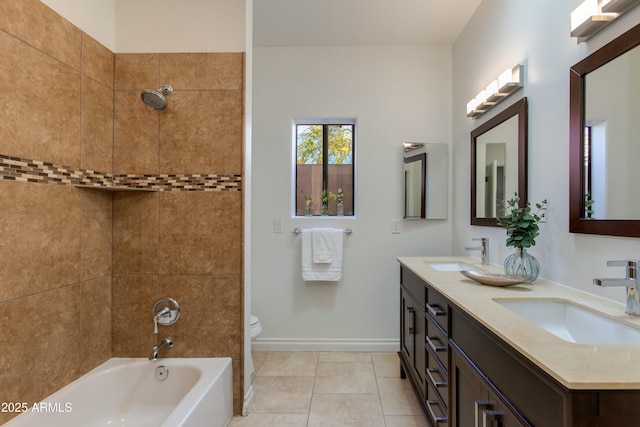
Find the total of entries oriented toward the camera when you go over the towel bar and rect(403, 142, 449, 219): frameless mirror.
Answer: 2

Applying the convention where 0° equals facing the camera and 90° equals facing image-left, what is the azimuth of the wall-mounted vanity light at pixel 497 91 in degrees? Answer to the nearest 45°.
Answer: approximately 45°

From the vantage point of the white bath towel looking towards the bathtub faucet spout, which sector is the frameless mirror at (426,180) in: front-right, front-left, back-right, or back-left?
back-left

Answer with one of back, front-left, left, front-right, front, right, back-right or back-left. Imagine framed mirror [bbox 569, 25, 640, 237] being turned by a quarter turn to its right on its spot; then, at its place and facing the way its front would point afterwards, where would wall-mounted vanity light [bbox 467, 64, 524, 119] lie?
front

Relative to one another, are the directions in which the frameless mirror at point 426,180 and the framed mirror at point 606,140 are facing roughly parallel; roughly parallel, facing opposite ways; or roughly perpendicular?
roughly perpendicular

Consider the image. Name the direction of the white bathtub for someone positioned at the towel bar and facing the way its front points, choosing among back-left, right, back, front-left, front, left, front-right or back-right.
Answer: front-right

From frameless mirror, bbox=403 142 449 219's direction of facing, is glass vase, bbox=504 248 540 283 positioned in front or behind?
in front

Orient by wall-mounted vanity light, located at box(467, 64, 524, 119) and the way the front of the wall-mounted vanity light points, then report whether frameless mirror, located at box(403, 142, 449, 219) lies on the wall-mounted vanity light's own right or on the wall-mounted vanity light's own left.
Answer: on the wall-mounted vanity light's own right

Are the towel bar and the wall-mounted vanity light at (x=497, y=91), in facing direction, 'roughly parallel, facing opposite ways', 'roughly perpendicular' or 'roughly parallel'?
roughly perpendicular

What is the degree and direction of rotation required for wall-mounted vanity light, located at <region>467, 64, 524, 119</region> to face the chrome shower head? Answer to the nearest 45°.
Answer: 0° — it already faces it

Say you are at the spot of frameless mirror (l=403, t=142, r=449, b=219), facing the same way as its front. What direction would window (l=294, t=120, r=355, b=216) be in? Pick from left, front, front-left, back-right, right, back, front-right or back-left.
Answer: right

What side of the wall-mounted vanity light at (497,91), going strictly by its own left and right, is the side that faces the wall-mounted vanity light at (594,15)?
left

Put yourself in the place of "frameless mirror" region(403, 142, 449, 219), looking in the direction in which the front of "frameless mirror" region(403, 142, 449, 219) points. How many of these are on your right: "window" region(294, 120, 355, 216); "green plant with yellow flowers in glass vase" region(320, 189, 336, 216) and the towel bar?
3

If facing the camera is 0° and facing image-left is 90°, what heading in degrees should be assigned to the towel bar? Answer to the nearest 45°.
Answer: approximately 0°
